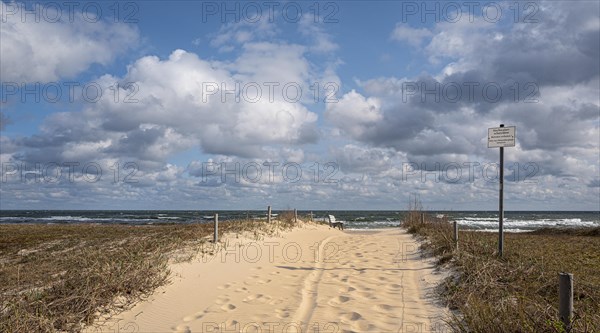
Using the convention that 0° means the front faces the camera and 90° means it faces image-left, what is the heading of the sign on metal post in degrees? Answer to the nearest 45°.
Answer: approximately 0°

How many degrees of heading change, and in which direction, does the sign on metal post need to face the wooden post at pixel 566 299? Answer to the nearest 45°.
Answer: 0° — it already faces it
